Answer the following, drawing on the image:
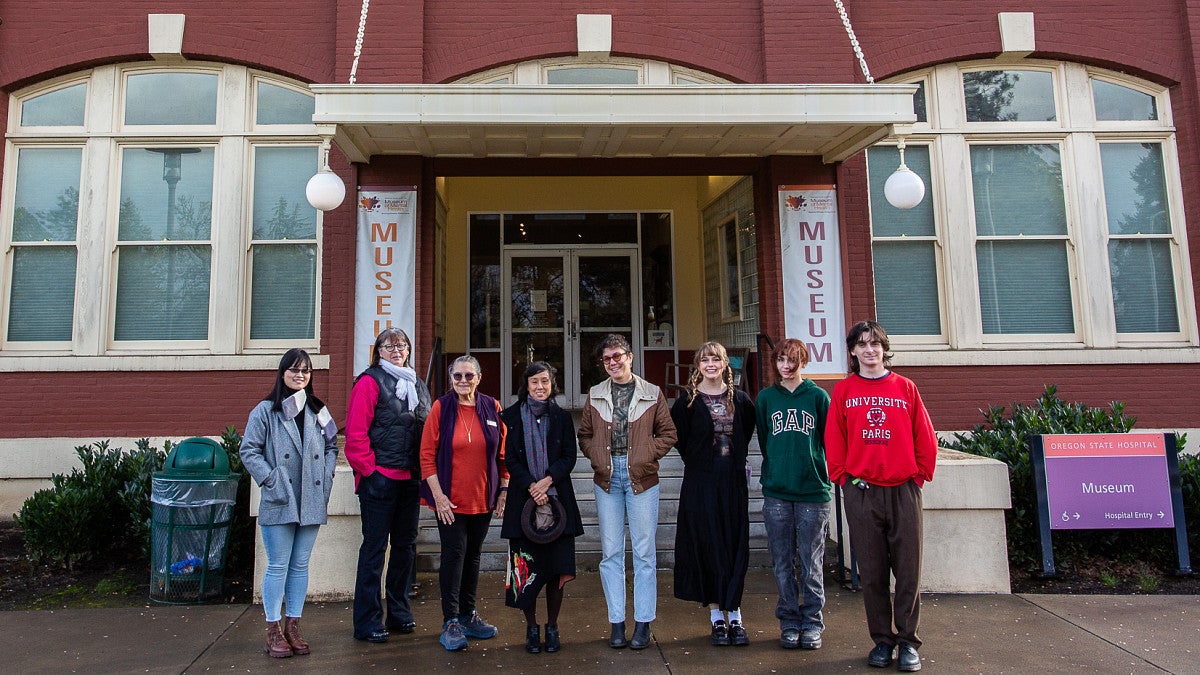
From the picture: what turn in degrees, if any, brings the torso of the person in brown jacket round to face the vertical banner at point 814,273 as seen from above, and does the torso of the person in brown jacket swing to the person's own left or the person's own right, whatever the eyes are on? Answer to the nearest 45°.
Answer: approximately 135° to the person's own left

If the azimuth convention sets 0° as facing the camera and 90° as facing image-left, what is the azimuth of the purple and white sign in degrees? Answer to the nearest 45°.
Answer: approximately 0°

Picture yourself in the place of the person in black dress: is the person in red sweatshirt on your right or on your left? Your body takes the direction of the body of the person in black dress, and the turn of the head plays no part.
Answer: on your left

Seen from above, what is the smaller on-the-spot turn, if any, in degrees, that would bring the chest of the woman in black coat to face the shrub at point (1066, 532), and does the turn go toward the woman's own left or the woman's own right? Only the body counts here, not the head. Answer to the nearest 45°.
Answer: approximately 90° to the woman's own left

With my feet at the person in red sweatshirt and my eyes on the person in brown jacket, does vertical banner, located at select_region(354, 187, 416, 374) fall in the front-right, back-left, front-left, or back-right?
front-right

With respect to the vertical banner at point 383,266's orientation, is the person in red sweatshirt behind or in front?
in front

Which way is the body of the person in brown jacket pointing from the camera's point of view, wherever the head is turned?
toward the camera

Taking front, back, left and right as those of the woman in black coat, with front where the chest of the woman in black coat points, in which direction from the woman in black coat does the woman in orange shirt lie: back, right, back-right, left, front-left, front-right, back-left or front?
right

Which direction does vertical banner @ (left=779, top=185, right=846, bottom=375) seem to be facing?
toward the camera

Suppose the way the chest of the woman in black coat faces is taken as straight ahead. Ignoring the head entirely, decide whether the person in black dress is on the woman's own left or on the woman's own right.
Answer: on the woman's own left

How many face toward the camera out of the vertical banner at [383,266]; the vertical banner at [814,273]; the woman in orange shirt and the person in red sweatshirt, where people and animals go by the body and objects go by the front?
4

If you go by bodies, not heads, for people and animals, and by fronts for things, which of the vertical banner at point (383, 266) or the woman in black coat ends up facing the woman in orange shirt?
the vertical banner

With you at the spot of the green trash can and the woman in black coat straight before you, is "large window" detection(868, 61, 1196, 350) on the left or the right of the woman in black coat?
left

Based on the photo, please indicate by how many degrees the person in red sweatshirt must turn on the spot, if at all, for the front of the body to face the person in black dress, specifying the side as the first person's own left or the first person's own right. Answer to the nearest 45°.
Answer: approximately 90° to the first person's own right

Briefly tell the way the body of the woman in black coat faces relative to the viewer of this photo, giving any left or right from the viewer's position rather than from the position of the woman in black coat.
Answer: facing the viewer
